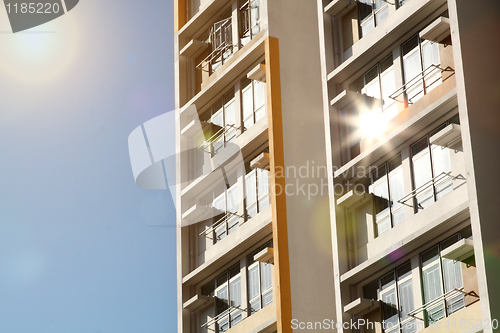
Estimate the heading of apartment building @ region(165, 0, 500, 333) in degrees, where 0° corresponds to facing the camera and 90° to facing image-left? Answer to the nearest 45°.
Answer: approximately 45°
